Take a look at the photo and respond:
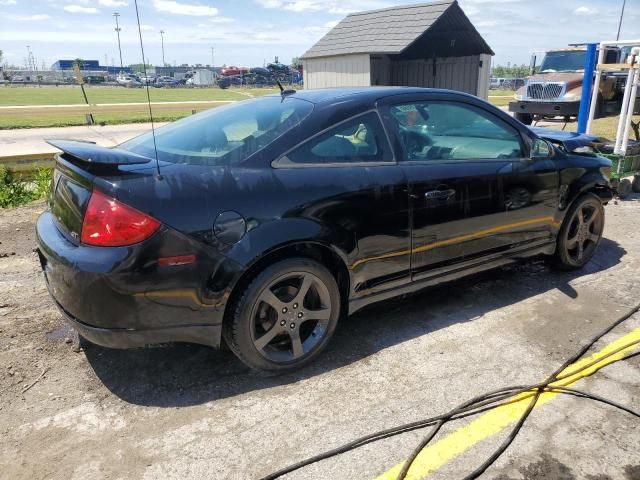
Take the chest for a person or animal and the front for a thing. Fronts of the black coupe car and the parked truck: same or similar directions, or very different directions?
very different directions

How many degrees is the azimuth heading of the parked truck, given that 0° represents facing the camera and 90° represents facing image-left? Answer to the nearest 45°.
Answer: approximately 45°

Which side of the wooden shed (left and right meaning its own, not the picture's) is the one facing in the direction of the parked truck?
left

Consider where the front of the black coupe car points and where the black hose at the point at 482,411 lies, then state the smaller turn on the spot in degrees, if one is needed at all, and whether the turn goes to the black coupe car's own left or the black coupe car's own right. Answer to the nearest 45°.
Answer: approximately 90° to the black coupe car's own right

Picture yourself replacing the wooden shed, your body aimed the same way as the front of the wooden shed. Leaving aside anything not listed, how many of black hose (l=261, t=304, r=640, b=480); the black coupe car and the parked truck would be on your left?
1

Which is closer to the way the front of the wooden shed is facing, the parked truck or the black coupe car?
the black coupe car

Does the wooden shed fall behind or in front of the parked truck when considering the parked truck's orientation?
in front

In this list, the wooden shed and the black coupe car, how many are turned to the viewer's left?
0

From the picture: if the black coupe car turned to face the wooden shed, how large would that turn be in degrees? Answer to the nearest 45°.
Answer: approximately 45° to its left

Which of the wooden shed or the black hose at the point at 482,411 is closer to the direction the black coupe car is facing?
the wooden shed

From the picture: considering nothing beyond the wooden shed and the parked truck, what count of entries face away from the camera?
0

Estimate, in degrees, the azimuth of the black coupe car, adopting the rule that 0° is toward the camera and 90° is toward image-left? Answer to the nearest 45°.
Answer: approximately 225°

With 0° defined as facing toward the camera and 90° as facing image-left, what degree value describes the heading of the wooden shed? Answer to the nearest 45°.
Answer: approximately 315°
